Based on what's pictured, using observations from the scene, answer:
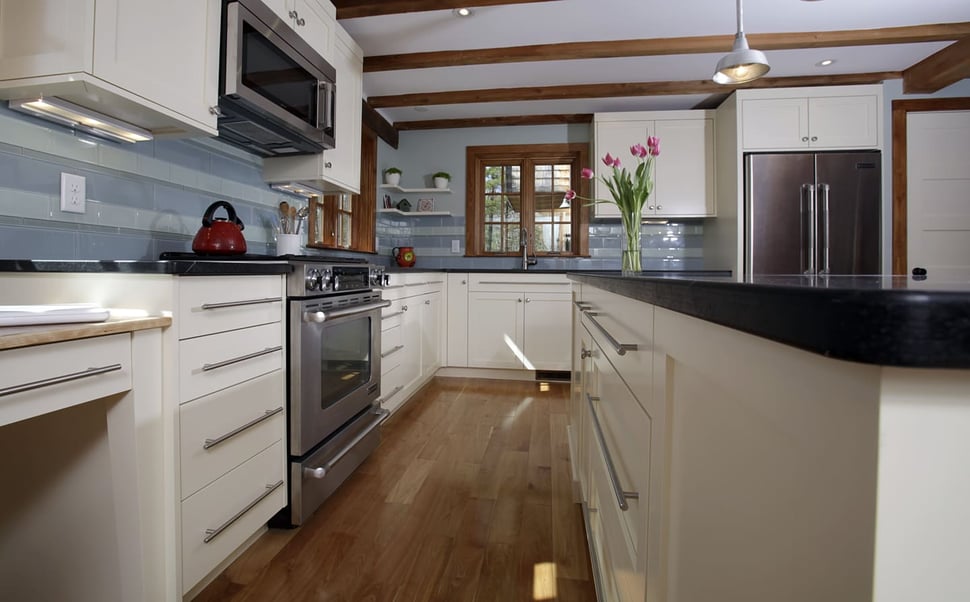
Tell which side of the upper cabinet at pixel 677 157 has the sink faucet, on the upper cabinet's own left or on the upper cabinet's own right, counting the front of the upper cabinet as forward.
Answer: on the upper cabinet's own right

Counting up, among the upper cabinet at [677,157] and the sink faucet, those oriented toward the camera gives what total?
2

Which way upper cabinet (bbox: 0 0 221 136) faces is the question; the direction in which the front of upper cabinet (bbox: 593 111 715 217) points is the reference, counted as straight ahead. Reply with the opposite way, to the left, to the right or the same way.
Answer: to the left
